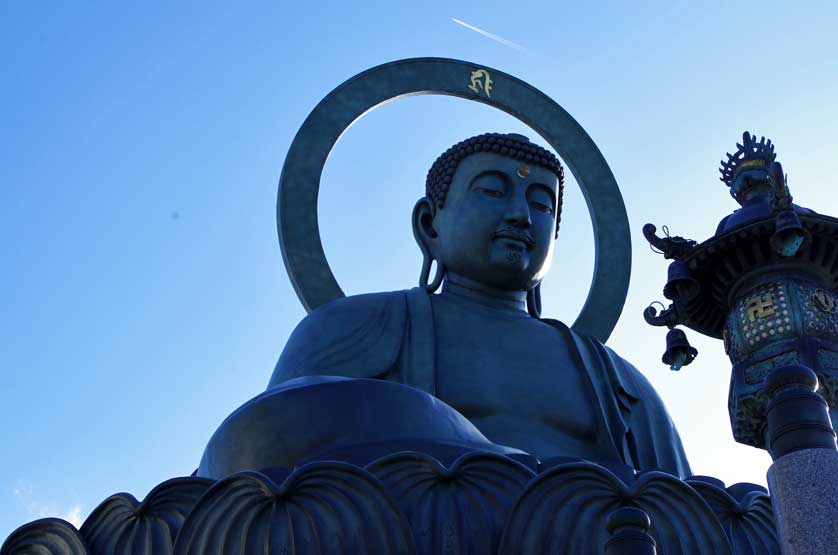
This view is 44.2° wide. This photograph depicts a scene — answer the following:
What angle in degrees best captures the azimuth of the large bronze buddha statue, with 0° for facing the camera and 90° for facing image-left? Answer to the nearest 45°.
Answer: approximately 315°
